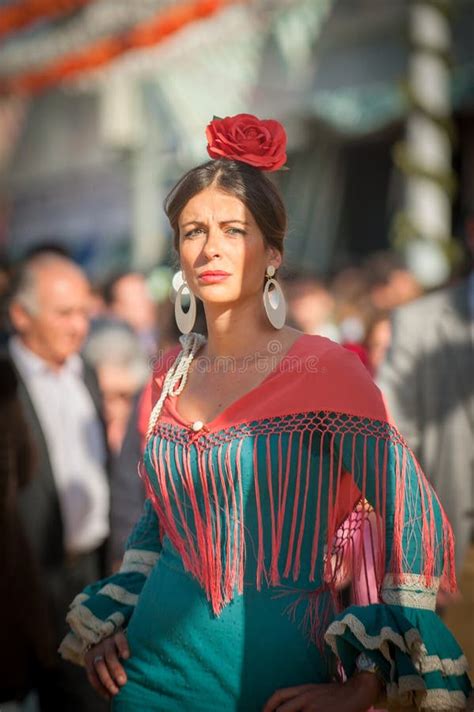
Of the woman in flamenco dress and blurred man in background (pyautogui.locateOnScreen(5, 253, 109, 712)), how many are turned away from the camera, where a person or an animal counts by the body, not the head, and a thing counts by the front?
0

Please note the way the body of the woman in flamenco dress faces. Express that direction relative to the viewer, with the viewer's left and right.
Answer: facing the viewer and to the left of the viewer

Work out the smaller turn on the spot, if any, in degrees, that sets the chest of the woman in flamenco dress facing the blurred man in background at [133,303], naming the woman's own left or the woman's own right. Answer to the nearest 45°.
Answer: approximately 135° to the woman's own right

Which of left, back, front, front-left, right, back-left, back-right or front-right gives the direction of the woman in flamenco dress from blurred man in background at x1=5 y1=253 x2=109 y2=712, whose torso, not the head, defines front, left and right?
front-right

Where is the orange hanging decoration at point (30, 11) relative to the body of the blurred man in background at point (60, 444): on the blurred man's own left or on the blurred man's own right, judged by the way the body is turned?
on the blurred man's own left

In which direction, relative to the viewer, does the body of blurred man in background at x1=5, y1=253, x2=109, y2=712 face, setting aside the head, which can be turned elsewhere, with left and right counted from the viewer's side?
facing the viewer and to the right of the viewer

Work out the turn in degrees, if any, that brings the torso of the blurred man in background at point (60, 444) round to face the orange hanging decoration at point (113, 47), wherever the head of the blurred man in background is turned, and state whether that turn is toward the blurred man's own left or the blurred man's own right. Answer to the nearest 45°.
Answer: approximately 135° to the blurred man's own left

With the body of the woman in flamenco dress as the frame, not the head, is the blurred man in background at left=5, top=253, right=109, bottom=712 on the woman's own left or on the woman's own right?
on the woman's own right

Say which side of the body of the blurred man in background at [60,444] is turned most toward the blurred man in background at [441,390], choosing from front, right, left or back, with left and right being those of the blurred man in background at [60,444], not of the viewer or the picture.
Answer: front
